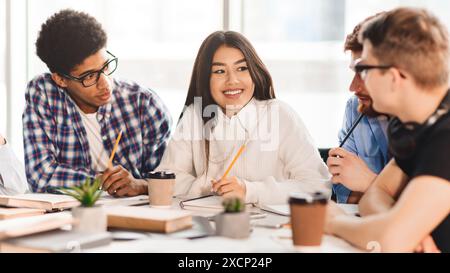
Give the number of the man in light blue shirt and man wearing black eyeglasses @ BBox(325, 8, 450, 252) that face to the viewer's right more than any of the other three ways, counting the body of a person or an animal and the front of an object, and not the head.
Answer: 0

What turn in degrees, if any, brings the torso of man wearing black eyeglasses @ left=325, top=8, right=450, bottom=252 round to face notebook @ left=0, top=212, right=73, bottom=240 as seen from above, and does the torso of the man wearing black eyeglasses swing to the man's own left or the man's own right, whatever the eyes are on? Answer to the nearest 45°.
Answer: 0° — they already face it

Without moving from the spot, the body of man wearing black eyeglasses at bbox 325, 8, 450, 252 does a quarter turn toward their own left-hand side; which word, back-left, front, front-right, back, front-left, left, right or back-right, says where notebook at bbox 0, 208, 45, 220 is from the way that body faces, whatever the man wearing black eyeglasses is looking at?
right

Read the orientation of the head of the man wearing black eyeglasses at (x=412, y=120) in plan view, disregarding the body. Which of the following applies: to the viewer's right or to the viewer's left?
to the viewer's left

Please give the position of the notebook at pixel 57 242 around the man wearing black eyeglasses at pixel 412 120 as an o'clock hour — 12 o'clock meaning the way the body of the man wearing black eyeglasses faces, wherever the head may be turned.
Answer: The notebook is roughly at 11 o'clock from the man wearing black eyeglasses.

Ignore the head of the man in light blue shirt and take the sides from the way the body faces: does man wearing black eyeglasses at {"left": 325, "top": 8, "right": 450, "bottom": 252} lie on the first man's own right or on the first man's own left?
on the first man's own left

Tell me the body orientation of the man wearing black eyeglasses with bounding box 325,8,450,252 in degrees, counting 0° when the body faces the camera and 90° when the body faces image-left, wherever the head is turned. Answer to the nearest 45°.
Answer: approximately 90°

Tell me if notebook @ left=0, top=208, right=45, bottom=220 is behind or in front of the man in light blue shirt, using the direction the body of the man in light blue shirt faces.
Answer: in front

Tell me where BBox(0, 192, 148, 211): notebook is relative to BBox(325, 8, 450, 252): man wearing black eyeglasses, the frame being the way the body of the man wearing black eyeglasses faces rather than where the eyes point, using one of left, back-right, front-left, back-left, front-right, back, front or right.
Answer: front

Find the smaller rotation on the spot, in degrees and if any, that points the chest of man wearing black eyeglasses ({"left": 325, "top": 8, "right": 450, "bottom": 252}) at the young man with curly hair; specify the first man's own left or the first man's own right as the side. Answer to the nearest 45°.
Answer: approximately 45° to the first man's own right

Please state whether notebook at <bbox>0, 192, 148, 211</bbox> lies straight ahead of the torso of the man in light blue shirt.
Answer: yes

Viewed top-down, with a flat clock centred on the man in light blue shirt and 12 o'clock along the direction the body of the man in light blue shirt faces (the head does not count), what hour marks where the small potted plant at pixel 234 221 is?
The small potted plant is roughly at 11 o'clock from the man in light blue shirt.

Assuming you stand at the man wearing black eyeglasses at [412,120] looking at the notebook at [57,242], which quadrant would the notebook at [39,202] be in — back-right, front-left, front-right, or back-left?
front-right

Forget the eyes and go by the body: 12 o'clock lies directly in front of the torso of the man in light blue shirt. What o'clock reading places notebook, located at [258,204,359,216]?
The notebook is roughly at 11 o'clock from the man in light blue shirt.

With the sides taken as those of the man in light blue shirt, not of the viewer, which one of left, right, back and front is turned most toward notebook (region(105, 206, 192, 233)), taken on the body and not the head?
front

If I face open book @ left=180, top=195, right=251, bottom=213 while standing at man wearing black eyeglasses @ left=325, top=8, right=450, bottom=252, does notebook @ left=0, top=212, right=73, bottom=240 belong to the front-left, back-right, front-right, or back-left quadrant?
front-left
